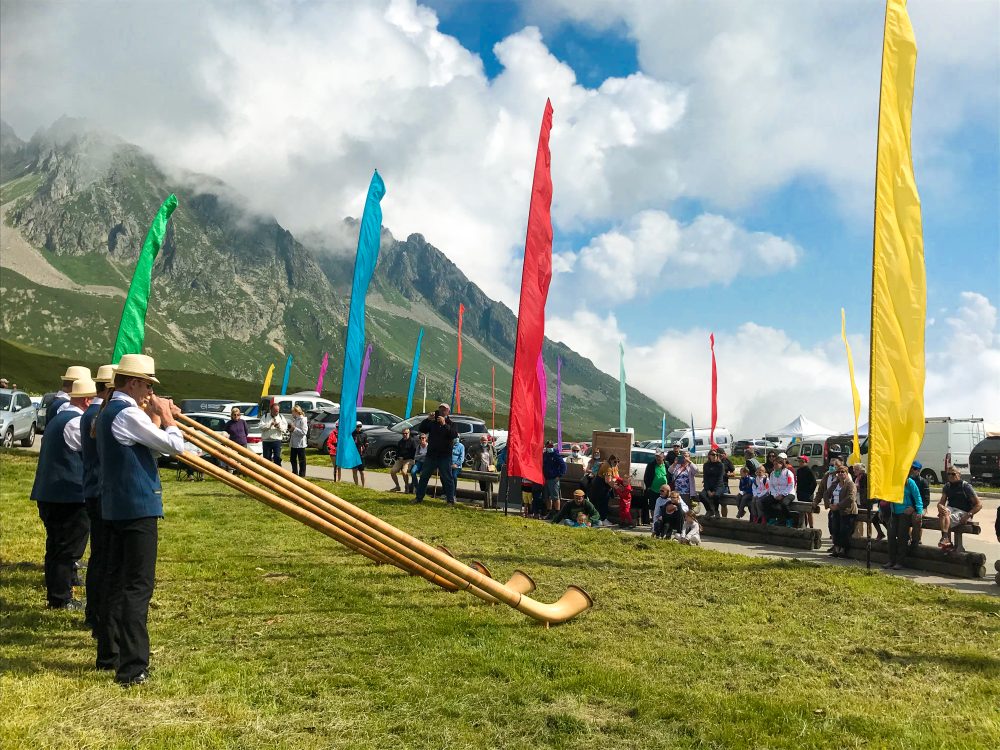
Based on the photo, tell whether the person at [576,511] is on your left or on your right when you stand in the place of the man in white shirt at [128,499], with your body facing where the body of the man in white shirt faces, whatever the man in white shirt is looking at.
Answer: on your left

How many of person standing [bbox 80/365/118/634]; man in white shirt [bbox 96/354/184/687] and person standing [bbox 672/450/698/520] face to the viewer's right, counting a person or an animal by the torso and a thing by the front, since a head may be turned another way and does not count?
2

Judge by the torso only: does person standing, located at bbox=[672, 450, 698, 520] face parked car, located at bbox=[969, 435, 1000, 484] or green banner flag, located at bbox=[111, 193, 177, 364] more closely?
the green banner flag

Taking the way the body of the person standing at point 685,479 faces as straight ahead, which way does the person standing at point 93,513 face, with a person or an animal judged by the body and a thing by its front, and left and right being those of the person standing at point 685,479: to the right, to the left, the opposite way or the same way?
the opposite way

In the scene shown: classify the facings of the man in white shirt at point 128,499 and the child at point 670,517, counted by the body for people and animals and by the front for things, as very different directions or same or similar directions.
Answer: very different directions

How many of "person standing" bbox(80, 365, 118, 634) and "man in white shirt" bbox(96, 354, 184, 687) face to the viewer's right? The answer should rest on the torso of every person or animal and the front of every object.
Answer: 2

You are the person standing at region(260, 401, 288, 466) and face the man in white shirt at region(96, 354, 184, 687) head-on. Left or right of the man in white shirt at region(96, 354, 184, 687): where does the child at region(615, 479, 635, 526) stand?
left

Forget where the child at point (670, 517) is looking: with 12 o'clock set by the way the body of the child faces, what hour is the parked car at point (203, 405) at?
The parked car is roughly at 3 o'clock from the child.

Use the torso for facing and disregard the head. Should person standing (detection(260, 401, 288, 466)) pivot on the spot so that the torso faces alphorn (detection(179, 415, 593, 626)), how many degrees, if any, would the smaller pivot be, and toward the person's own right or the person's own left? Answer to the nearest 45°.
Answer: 0° — they already face it

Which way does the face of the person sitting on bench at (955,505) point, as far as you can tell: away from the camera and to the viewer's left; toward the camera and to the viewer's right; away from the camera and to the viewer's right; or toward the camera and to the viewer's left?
toward the camera and to the viewer's left

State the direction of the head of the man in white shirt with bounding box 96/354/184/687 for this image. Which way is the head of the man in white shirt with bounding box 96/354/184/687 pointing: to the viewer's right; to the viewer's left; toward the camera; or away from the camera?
to the viewer's right

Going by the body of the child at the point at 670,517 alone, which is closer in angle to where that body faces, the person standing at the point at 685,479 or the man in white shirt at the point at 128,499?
the man in white shirt

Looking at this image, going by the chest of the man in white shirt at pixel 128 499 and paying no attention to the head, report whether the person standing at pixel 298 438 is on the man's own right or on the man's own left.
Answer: on the man's own left

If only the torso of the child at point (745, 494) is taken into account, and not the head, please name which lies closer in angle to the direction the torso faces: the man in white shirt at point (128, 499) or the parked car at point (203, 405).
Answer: the man in white shirt

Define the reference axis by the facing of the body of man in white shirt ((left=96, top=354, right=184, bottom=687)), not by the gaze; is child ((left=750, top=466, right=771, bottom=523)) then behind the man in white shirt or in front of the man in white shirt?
in front

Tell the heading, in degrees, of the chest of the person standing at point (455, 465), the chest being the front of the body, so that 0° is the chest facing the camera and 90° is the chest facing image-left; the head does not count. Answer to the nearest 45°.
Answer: approximately 45°
